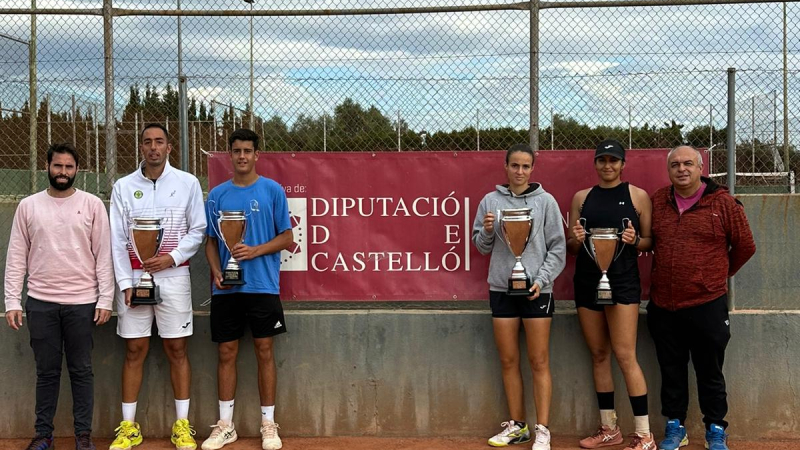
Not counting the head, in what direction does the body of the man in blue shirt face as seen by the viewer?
toward the camera

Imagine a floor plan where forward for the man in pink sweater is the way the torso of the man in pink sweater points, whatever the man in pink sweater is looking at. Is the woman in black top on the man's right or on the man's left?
on the man's left

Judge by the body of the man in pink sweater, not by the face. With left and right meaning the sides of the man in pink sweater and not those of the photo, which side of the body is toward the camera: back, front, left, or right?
front

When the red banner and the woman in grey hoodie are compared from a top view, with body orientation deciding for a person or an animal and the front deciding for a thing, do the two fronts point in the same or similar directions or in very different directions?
same or similar directions

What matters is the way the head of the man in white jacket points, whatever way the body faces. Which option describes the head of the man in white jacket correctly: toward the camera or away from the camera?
toward the camera

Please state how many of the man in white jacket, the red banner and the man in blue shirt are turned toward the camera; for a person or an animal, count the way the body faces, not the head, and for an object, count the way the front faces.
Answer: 3

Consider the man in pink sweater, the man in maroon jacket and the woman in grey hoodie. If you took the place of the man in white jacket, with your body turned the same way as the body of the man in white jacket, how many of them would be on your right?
1

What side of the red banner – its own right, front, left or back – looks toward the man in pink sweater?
right

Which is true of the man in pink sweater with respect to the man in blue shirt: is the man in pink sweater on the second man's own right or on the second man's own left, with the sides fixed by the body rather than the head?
on the second man's own right

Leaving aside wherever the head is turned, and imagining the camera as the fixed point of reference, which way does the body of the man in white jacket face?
toward the camera

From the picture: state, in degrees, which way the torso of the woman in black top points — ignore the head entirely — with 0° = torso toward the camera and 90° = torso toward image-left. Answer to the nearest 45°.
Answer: approximately 0°

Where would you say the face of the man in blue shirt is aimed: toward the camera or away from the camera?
toward the camera

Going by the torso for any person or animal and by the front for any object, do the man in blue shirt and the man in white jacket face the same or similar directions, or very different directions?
same or similar directions
